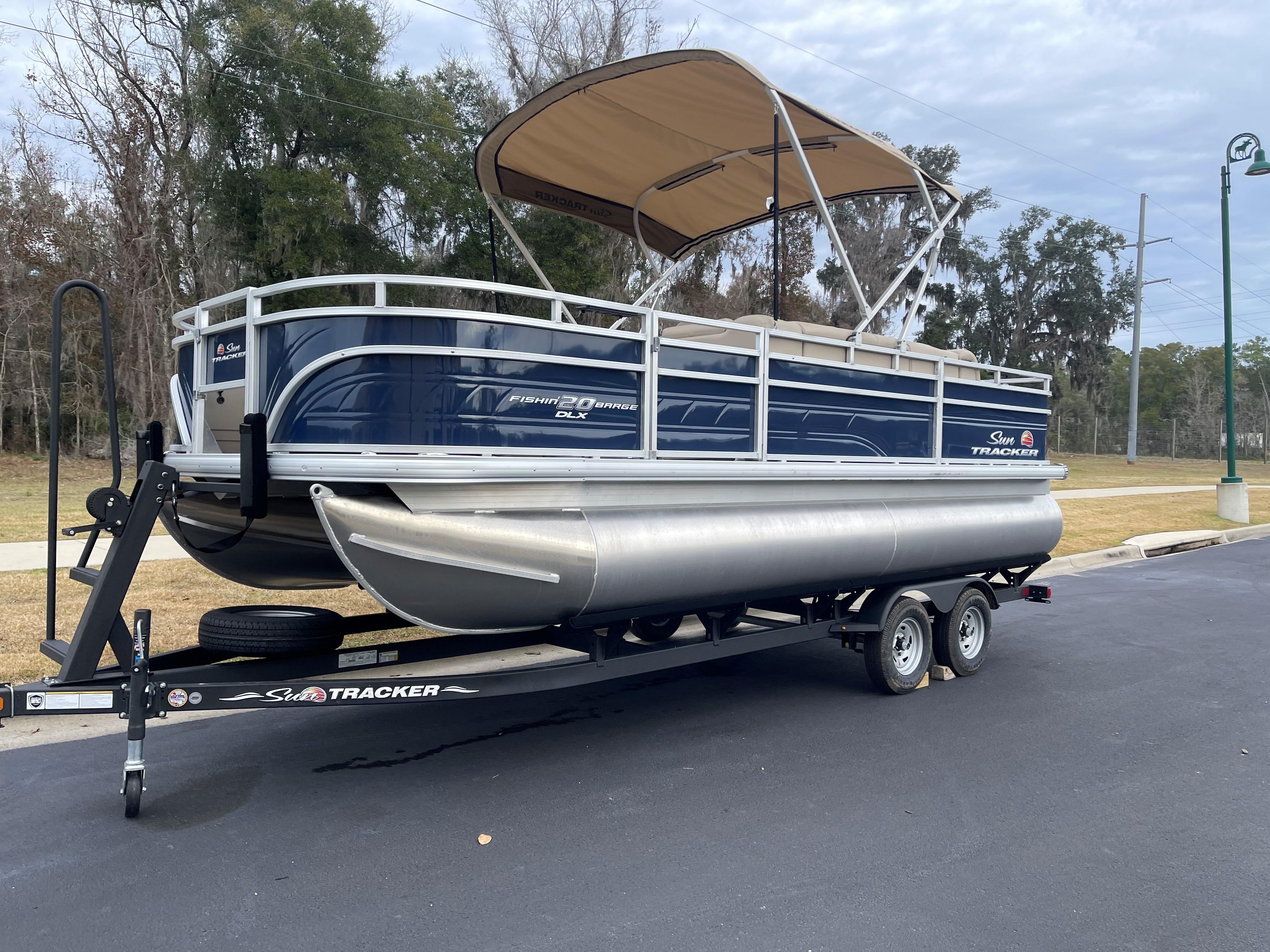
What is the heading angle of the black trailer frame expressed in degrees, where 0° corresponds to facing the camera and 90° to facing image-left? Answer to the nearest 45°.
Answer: approximately 45°

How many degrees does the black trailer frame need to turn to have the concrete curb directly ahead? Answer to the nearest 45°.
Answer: approximately 180°
